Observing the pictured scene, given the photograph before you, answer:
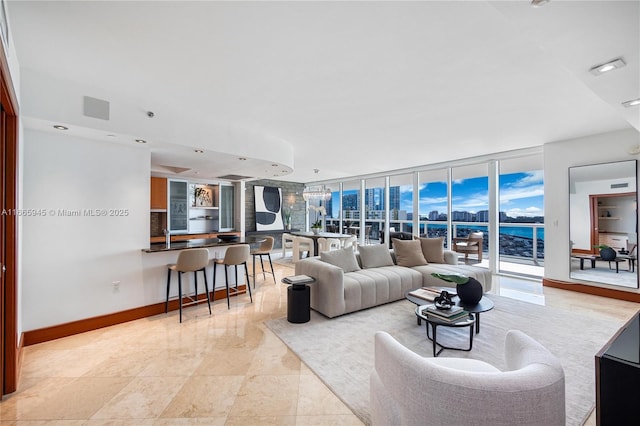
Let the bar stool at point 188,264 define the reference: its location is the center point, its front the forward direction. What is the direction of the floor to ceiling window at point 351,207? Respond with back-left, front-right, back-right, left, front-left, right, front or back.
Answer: right

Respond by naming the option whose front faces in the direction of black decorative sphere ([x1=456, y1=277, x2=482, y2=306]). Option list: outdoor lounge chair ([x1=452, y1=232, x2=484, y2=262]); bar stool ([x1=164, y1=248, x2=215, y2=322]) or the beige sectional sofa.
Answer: the beige sectional sofa

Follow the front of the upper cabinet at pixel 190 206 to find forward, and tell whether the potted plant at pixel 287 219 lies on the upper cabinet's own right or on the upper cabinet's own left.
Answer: on the upper cabinet's own left

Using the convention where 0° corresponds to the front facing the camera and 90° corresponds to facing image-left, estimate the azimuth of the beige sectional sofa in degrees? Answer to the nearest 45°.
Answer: approximately 315°

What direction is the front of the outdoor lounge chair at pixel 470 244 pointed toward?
to the viewer's left

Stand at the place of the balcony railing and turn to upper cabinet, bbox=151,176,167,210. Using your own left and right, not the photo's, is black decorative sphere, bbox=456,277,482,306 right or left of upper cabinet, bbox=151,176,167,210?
left

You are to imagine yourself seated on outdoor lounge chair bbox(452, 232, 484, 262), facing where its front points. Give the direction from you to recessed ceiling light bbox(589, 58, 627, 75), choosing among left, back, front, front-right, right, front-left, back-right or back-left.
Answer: left

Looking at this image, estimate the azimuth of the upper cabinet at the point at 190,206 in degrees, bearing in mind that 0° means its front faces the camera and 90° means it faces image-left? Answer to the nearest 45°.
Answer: approximately 315°

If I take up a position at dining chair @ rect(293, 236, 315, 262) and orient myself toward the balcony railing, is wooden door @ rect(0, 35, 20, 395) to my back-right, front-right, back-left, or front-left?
back-right

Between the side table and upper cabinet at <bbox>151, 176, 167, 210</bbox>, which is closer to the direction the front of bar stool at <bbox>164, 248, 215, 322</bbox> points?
the upper cabinet

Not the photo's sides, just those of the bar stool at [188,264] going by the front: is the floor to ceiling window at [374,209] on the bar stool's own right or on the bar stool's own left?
on the bar stool's own right

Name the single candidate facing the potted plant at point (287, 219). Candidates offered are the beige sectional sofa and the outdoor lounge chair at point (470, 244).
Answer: the outdoor lounge chair

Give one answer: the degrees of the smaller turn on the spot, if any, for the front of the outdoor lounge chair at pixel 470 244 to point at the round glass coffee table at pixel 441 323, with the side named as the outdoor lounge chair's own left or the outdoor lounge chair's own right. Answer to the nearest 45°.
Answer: approximately 90° to the outdoor lounge chair's own left

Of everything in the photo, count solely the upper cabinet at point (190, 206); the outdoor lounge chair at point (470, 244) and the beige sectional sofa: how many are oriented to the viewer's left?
1

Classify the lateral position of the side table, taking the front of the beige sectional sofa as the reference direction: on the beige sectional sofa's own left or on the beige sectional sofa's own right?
on the beige sectional sofa's own right

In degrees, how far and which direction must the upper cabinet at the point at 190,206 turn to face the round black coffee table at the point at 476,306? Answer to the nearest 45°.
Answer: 0° — it already faces it
